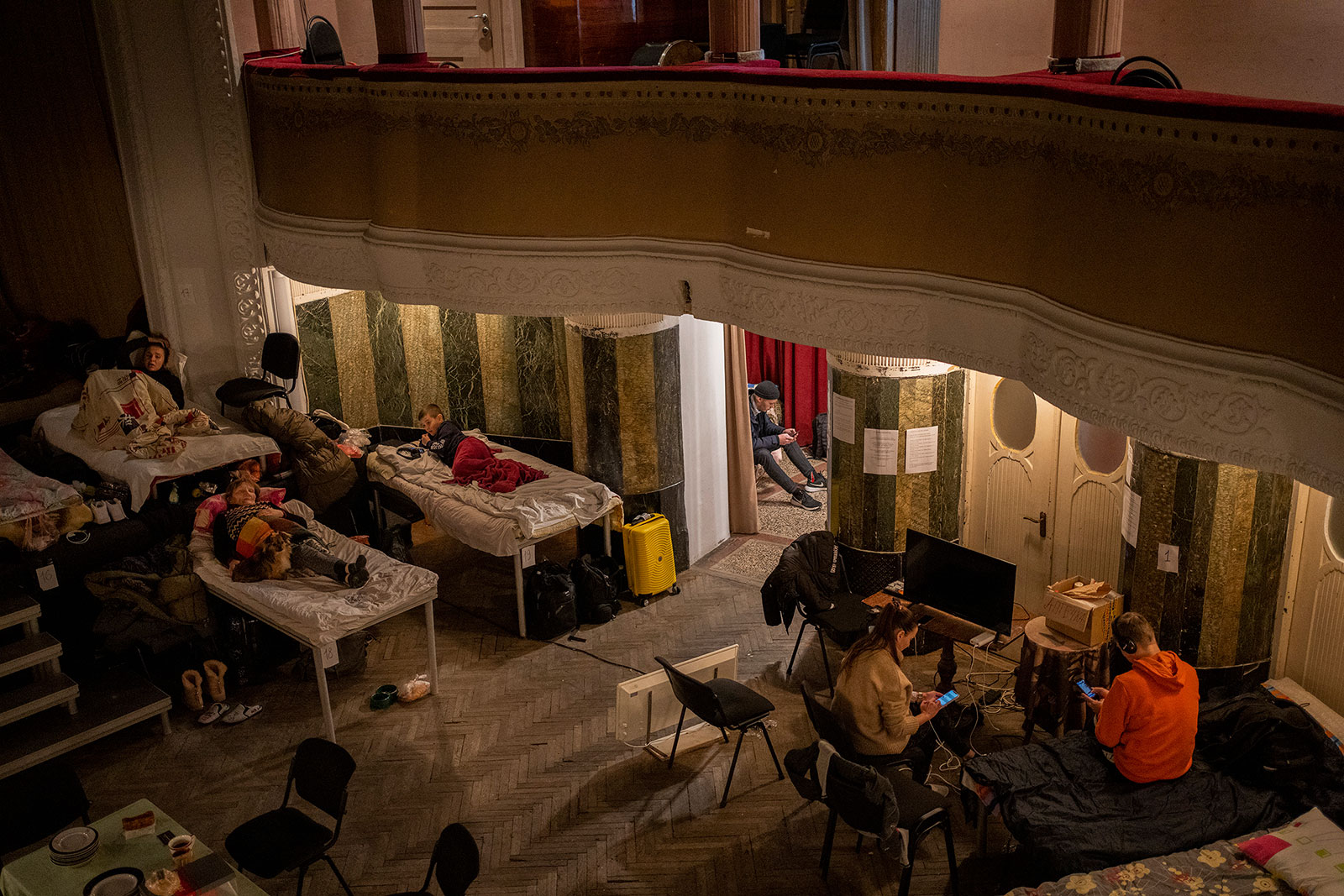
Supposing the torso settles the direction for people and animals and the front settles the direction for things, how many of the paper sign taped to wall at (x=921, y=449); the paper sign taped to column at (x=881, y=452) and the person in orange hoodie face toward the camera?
2

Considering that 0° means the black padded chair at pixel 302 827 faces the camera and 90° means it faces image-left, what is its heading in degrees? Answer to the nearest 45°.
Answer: approximately 45°

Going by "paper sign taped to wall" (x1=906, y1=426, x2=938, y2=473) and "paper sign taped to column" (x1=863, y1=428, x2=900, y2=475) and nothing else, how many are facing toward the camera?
2

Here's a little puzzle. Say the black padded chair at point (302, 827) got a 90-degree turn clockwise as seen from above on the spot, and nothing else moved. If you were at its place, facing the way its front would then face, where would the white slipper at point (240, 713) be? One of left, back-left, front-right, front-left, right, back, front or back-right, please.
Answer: front-right

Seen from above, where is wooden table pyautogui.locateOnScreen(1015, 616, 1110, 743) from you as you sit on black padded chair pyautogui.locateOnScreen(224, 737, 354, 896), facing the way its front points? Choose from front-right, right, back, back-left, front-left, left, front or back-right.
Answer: back-left

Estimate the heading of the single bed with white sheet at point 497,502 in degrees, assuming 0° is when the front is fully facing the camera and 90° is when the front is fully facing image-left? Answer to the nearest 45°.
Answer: approximately 315°

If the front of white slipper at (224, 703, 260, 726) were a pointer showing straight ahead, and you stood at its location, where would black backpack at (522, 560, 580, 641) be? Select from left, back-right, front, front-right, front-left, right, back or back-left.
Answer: back-left

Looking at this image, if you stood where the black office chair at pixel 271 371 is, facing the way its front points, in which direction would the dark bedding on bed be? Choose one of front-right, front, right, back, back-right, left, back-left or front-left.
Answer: left

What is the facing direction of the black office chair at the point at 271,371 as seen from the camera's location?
facing the viewer and to the left of the viewer

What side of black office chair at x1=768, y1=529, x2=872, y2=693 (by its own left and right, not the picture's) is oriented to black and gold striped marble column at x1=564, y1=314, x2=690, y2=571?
back

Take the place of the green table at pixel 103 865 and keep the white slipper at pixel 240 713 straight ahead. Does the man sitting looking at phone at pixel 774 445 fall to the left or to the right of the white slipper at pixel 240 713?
right

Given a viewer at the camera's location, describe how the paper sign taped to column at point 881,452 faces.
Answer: facing the viewer

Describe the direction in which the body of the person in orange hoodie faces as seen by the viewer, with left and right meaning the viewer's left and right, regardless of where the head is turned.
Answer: facing away from the viewer and to the left of the viewer

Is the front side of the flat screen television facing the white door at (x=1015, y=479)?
no

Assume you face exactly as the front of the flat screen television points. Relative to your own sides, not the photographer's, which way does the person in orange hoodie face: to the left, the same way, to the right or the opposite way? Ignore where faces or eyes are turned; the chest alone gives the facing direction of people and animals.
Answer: to the right

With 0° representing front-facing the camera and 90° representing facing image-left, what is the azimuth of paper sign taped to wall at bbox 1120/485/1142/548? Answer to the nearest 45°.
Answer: approximately 45°

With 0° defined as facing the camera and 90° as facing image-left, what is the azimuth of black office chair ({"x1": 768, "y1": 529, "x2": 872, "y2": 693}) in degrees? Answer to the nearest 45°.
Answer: approximately 315°

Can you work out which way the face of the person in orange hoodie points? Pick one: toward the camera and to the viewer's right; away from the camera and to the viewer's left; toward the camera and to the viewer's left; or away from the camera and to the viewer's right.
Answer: away from the camera and to the viewer's left
